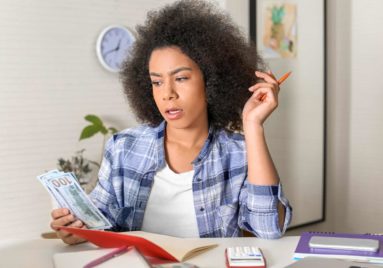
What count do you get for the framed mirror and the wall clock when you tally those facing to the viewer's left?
0

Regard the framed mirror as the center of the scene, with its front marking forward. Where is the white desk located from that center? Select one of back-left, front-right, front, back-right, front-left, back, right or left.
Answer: front-right

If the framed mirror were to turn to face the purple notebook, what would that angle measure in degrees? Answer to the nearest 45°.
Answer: approximately 45° to its right

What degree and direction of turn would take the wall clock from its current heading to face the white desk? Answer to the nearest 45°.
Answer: approximately 45° to its right

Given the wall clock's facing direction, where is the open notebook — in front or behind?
in front

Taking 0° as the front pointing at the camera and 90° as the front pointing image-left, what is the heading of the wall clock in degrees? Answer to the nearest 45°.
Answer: approximately 315°

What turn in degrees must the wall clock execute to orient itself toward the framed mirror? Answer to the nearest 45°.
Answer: approximately 45° to its left

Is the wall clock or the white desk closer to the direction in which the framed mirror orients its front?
the white desk

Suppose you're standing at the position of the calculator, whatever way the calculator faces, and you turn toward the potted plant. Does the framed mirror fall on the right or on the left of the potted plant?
right

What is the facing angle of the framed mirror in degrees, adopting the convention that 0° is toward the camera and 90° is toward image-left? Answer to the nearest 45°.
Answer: approximately 315°

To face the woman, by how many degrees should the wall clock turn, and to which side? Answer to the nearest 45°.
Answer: approximately 45° to its right

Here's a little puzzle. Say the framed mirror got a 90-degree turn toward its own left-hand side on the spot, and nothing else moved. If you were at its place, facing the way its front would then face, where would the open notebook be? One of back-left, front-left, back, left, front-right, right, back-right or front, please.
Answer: back-right
